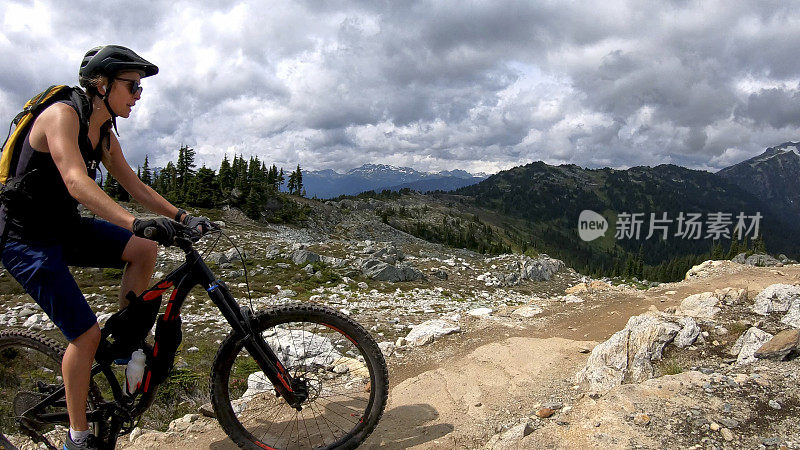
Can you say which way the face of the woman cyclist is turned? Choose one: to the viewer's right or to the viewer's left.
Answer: to the viewer's right

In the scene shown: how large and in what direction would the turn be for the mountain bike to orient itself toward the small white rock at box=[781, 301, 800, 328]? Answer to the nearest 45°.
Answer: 0° — it already faces it

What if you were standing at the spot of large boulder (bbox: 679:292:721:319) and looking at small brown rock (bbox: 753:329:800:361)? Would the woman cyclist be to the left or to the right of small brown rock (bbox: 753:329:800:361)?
right

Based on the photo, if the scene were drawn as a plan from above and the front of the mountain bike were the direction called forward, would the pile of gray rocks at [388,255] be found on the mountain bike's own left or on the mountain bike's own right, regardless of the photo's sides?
on the mountain bike's own left

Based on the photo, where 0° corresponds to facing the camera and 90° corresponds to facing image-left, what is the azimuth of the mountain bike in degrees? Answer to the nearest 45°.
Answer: approximately 270°

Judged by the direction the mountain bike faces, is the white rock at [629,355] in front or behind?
in front

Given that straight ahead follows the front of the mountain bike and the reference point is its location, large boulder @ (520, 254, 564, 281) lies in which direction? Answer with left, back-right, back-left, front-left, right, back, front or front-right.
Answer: front-left

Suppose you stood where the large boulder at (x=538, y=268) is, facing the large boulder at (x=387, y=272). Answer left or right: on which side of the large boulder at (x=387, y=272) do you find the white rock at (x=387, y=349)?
left

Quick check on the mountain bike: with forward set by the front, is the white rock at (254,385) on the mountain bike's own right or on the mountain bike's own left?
on the mountain bike's own left

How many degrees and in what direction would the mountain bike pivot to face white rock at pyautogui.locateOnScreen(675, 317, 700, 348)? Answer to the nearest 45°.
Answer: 0° — it already faces it

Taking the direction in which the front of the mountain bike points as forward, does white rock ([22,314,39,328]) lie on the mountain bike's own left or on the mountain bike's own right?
on the mountain bike's own left
